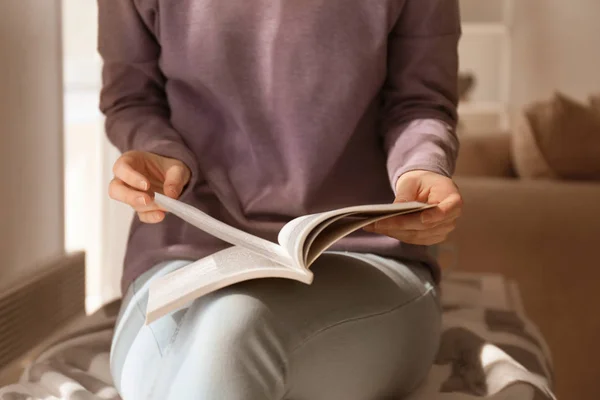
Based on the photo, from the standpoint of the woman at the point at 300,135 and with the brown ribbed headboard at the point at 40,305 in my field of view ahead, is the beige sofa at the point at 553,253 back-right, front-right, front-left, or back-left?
back-right

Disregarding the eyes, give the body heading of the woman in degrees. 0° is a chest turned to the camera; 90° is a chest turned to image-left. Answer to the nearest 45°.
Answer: approximately 0°

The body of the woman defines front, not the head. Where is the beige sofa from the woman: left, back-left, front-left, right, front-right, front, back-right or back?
back-left
